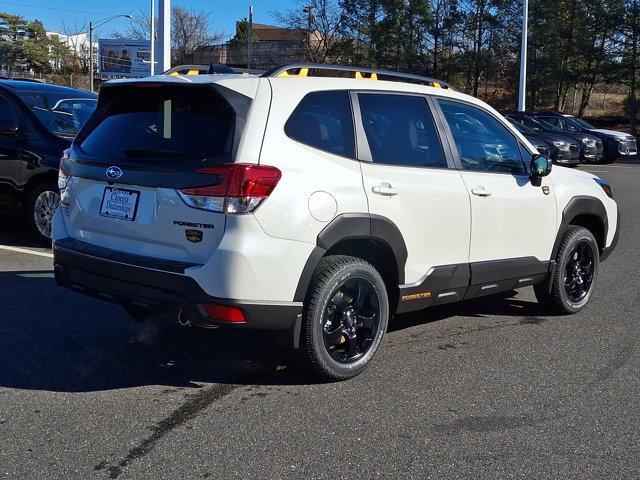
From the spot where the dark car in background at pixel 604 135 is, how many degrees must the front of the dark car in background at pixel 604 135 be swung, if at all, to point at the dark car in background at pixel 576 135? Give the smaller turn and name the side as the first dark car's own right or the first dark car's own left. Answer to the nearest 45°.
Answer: approximately 90° to the first dark car's own right

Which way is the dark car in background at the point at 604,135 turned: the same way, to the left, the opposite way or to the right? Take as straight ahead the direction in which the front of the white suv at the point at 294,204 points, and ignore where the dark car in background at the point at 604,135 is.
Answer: to the right

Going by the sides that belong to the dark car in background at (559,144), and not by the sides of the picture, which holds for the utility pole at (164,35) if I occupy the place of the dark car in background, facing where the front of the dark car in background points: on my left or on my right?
on my right

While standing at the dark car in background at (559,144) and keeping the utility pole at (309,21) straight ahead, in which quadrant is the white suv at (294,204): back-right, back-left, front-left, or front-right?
back-left

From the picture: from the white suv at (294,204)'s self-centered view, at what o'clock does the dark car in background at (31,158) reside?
The dark car in background is roughly at 9 o'clock from the white suv.

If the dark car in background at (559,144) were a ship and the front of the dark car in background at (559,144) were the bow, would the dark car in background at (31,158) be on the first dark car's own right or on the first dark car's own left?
on the first dark car's own right

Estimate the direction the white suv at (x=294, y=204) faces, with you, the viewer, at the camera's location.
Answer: facing away from the viewer and to the right of the viewer

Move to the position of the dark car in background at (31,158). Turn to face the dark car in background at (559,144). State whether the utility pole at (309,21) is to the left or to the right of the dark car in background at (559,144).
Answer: left

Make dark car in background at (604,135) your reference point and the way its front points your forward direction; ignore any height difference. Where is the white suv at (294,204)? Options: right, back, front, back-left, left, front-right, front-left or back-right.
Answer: front-right

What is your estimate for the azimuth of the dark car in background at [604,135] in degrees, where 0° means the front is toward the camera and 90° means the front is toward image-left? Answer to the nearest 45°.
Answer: approximately 315°

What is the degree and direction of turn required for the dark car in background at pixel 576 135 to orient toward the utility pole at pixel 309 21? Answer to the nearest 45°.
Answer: approximately 180°
